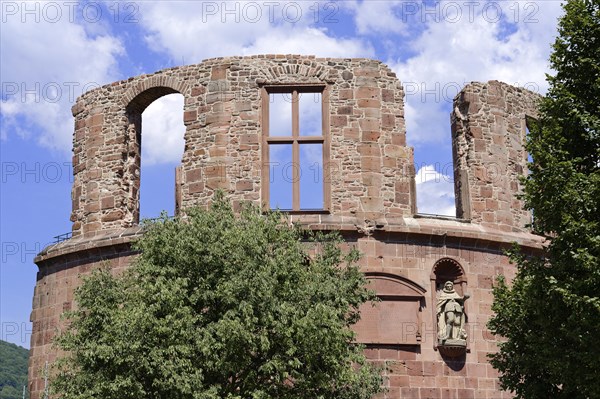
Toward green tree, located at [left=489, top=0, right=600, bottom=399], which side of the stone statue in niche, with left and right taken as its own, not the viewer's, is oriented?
front

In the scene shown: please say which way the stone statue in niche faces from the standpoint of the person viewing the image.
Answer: facing the viewer

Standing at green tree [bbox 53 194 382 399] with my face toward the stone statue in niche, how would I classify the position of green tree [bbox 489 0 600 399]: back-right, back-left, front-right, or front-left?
front-right
